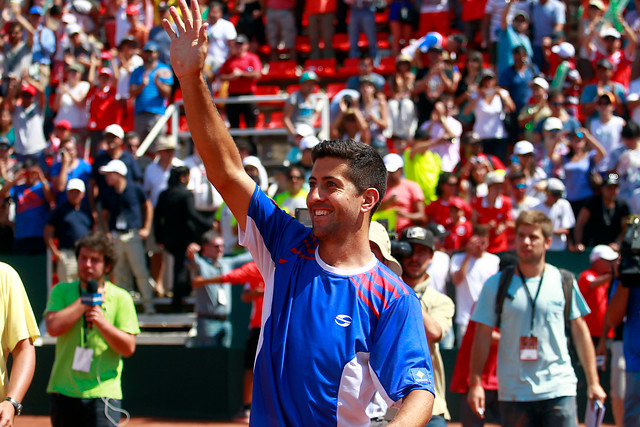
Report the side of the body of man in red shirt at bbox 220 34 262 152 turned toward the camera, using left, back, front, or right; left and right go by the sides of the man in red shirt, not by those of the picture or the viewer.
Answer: front

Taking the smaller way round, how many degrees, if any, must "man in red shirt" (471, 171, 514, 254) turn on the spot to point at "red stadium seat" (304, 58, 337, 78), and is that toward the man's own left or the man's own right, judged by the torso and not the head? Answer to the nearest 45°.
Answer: approximately 135° to the man's own right

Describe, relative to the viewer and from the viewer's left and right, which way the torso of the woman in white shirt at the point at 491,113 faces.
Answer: facing the viewer

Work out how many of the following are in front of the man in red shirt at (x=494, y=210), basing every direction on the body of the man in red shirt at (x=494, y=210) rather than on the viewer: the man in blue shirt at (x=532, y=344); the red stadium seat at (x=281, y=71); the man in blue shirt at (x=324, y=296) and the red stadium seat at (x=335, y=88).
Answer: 2

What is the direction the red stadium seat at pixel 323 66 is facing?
toward the camera

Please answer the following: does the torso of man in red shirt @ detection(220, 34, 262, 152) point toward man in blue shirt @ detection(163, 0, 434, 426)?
yes

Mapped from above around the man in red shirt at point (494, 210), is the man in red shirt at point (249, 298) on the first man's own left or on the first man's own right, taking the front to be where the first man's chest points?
on the first man's own right

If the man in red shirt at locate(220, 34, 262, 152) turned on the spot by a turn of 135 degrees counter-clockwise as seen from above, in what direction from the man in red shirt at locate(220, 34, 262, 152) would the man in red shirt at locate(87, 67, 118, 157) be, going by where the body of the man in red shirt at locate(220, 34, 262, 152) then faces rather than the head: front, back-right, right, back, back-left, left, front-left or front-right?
back-left

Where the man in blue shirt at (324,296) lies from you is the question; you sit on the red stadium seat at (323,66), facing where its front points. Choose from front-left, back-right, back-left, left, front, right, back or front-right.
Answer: front

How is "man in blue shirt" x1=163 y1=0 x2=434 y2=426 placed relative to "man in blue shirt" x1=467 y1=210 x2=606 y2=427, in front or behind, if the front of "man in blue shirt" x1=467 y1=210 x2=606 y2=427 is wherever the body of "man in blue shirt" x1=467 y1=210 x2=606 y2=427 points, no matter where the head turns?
in front

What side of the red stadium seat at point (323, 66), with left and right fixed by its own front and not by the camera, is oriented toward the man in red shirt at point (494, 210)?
front
